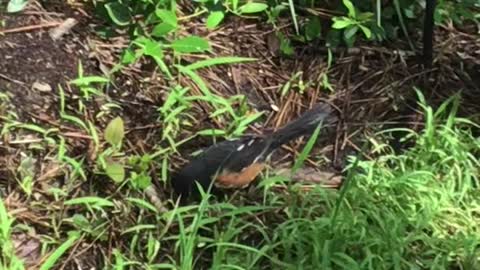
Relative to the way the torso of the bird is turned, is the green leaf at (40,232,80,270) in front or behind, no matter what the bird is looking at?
in front

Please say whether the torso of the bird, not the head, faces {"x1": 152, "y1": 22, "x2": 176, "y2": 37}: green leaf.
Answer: no

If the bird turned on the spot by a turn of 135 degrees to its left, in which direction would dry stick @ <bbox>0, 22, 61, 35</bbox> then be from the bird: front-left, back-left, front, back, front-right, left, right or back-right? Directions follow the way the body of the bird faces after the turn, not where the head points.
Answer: back

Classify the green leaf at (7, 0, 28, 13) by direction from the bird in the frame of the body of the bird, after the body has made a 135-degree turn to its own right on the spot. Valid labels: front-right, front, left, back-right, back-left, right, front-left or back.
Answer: left

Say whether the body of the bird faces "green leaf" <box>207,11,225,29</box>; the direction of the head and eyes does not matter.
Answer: no

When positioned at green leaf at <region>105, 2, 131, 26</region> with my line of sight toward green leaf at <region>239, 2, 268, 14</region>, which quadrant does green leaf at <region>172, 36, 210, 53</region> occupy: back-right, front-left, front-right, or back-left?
front-right

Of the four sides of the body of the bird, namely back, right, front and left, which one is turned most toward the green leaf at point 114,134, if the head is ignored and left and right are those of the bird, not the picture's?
front

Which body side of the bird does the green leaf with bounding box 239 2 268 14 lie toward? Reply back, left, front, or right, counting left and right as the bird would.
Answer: right

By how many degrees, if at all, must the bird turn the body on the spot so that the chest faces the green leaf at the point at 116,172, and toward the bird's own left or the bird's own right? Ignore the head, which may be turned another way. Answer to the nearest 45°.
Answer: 0° — it already faces it

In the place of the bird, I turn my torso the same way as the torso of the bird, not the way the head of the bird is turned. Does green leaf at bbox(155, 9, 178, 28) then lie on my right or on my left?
on my right

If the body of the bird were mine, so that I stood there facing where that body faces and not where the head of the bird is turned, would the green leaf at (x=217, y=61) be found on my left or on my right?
on my right

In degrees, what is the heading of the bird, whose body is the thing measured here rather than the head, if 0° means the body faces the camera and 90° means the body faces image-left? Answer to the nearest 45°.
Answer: approximately 90°
